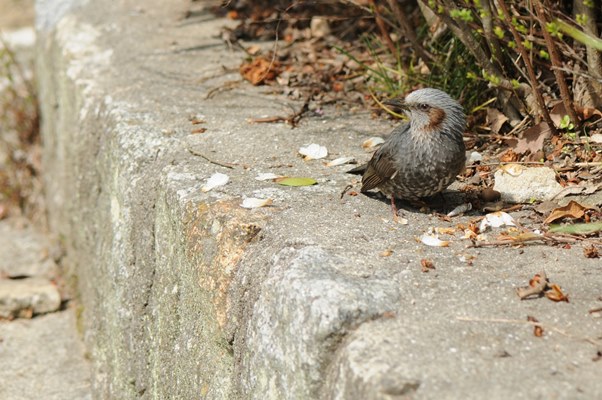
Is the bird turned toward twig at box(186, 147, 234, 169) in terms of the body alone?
no

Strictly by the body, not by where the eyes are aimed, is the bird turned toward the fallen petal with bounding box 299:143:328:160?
no

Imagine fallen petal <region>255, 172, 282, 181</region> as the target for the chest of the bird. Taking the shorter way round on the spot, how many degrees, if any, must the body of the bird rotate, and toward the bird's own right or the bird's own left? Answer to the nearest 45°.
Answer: approximately 135° to the bird's own right

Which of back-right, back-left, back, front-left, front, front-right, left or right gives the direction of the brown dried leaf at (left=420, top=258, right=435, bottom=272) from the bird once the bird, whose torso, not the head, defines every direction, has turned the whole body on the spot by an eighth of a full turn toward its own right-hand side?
front

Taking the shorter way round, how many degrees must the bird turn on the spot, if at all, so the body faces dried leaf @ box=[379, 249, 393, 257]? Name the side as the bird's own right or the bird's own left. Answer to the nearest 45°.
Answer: approximately 45° to the bird's own right

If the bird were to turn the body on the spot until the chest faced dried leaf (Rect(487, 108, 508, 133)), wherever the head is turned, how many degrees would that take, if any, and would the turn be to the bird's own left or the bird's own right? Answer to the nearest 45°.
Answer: approximately 90° to the bird's own left

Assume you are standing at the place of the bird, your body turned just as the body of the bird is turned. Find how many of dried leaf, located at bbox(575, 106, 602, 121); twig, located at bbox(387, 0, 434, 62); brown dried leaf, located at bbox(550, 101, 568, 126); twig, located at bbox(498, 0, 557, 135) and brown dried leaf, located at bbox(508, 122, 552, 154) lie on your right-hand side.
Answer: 0

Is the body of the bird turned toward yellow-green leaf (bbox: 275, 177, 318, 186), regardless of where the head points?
no

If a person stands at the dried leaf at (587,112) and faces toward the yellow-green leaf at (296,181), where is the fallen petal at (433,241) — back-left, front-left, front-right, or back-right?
front-left

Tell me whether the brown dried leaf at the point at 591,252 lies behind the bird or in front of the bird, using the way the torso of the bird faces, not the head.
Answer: in front

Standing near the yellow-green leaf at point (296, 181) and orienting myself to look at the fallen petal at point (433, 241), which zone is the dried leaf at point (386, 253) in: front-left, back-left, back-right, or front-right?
front-right

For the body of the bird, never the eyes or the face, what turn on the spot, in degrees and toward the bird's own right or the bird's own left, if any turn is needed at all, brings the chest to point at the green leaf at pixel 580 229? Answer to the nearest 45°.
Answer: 0° — it already faces it

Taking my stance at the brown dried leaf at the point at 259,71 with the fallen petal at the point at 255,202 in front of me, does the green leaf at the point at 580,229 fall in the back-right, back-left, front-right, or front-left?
front-left

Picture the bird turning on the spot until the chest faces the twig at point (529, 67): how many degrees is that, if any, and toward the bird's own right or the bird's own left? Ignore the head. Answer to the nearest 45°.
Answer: approximately 90° to the bird's own left
